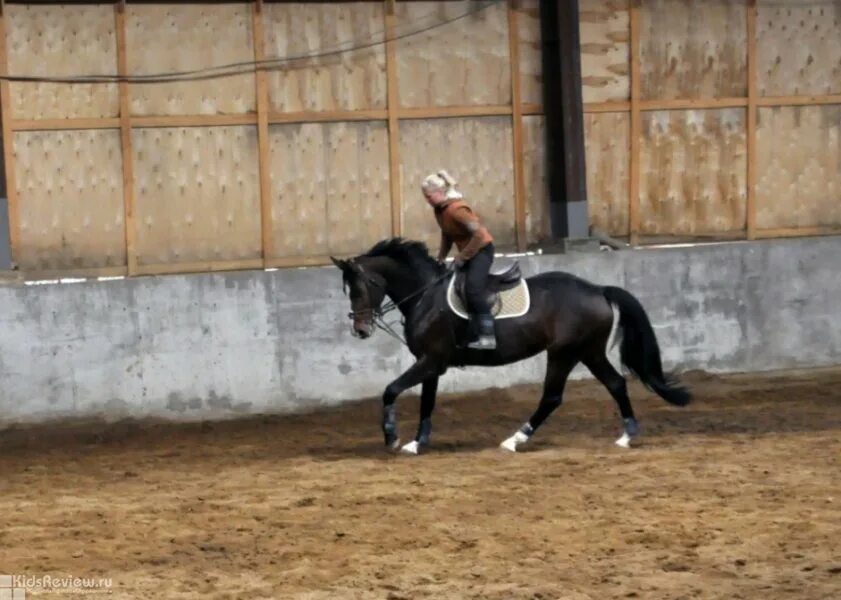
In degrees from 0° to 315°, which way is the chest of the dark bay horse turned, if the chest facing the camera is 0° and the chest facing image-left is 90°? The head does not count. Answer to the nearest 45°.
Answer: approximately 90°

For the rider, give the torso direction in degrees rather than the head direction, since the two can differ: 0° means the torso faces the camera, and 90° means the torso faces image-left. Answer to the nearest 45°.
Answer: approximately 90°
